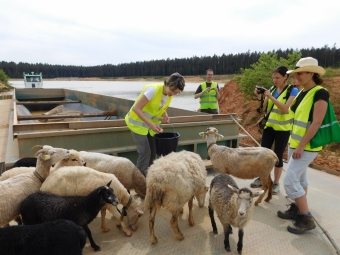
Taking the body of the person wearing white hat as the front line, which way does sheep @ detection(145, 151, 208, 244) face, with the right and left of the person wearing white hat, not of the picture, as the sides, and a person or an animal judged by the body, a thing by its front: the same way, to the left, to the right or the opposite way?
to the right

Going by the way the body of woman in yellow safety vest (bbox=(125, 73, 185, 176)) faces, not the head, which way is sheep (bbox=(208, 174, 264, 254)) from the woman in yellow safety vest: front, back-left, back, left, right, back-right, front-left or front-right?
front

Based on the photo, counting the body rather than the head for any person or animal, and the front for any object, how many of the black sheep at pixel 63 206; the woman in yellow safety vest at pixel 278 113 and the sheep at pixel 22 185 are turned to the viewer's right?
2

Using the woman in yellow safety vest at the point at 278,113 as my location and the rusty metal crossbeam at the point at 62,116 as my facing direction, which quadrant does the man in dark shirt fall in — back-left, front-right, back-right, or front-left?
front-right

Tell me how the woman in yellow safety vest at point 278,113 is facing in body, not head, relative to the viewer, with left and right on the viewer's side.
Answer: facing the viewer and to the left of the viewer

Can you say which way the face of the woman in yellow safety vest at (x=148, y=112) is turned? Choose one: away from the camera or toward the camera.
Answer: toward the camera

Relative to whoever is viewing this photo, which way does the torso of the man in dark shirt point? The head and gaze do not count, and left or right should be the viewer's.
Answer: facing the viewer

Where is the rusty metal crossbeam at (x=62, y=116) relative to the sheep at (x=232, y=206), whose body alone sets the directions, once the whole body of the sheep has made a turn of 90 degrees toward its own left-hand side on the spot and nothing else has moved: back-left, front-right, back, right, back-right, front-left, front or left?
left

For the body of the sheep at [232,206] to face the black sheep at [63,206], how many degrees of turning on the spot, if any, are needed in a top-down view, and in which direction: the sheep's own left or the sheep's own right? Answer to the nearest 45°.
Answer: approximately 135° to the sheep's own right

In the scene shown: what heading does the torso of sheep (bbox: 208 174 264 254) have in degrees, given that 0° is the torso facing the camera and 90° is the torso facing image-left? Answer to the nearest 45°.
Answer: approximately 315°

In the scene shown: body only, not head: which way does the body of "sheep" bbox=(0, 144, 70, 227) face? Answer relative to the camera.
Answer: to the viewer's right

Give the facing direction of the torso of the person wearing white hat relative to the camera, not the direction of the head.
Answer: to the viewer's left

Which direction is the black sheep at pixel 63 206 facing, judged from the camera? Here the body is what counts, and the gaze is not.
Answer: to the viewer's right

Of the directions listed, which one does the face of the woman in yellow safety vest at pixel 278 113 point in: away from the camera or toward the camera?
toward the camera

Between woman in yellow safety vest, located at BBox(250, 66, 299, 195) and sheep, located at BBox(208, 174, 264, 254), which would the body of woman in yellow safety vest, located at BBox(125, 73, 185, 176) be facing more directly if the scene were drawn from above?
the sheep
